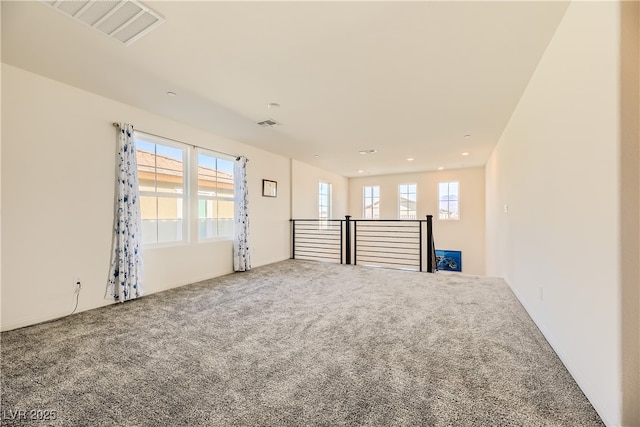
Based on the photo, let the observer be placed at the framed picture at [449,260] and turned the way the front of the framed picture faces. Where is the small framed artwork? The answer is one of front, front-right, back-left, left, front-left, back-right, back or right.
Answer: front-right

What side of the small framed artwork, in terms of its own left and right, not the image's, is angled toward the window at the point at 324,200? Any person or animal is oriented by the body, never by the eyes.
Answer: left

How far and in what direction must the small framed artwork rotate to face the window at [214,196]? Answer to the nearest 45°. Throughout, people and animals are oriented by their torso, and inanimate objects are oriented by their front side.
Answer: approximately 90° to its right

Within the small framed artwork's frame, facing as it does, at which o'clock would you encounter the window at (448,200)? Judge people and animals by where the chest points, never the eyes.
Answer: The window is roughly at 10 o'clock from the small framed artwork.

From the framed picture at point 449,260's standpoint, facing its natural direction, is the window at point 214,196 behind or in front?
in front

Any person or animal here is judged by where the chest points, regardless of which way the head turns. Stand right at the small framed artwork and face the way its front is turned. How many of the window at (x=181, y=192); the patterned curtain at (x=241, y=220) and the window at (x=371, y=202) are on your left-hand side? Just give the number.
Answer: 1

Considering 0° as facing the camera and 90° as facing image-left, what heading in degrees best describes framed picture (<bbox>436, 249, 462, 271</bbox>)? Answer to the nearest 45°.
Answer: approximately 0°

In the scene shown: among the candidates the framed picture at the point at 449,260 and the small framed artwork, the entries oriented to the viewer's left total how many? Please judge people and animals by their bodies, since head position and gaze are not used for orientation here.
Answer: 0

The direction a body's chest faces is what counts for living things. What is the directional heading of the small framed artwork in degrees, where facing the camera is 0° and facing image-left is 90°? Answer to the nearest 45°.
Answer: approximately 315°

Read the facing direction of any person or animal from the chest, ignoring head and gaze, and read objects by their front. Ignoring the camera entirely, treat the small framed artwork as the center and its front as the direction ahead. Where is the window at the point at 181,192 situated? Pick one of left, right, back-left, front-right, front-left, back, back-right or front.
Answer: right

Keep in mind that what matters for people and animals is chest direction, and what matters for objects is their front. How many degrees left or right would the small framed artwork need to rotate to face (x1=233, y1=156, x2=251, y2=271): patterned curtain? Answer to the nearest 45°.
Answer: approximately 90° to its right

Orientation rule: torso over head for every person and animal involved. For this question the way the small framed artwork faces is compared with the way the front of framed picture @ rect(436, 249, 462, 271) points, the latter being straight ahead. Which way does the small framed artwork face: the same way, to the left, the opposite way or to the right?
to the left
